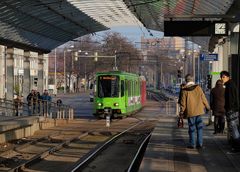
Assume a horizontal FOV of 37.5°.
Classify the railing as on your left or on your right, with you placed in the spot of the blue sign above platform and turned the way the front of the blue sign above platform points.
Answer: on your right

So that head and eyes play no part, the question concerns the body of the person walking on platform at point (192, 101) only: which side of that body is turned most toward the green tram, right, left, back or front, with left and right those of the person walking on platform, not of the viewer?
front

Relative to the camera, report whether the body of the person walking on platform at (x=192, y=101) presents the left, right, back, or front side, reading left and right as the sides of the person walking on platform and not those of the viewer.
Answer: back

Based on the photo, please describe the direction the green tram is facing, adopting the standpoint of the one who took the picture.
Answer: facing the viewer and to the left of the viewer

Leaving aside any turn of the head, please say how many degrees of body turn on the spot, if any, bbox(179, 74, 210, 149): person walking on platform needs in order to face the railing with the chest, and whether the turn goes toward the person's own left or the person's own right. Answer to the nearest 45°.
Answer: approximately 45° to the person's own left

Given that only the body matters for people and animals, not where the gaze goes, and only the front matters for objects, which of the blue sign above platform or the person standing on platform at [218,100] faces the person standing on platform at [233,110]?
the blue sign above platform

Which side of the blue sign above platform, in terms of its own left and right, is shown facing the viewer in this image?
front

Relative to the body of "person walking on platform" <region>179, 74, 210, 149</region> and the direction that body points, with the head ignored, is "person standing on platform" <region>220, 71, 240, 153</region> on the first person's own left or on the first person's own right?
on the first person's own right

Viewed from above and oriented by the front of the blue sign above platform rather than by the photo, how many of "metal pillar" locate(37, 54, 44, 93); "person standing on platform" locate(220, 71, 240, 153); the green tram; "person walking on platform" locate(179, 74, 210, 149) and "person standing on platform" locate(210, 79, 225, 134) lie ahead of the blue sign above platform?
3

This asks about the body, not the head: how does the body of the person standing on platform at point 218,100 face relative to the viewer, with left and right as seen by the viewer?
facing away from the viewer

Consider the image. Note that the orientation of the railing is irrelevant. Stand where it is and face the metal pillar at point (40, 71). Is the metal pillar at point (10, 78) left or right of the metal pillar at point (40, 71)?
left

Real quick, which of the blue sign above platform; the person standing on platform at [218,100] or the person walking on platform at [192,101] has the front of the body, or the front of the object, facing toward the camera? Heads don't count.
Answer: the blue sign above platform

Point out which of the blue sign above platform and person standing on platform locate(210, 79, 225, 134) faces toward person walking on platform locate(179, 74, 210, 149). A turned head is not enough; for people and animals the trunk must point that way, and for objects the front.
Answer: the blue sign above platform
